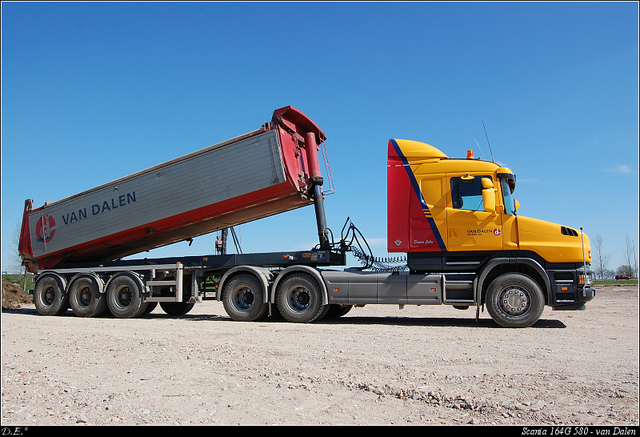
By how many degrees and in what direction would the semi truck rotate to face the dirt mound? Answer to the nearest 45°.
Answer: approximately 135° to its left

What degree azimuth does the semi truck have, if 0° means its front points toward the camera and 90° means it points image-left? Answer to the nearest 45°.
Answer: approximately 270°
